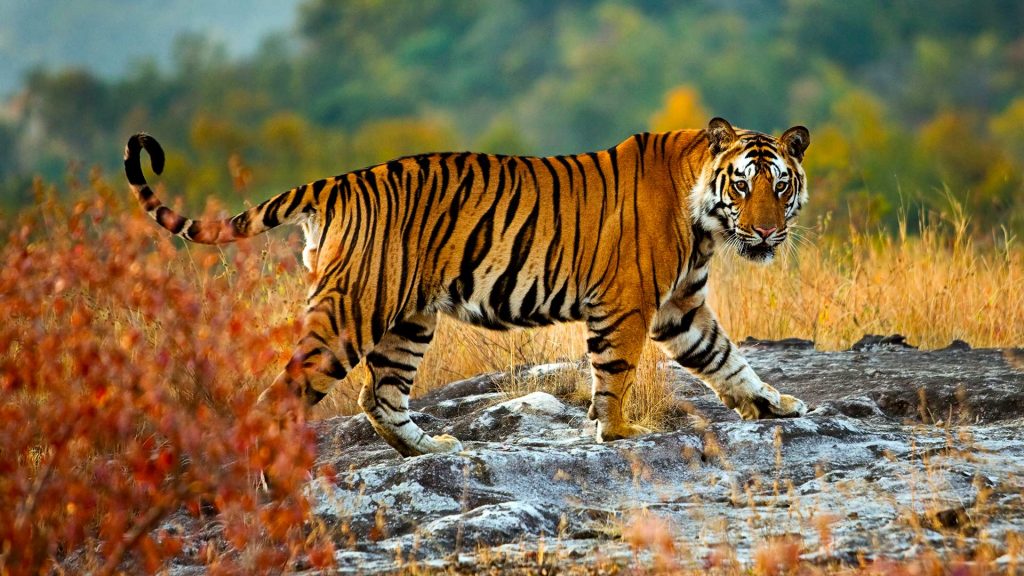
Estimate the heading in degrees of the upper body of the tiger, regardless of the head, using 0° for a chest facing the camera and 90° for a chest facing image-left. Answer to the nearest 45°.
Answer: approximately 270°

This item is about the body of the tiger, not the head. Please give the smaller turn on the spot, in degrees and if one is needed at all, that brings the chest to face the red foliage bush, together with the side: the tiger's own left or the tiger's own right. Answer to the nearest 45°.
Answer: approximately 135° to the tiger's own right
